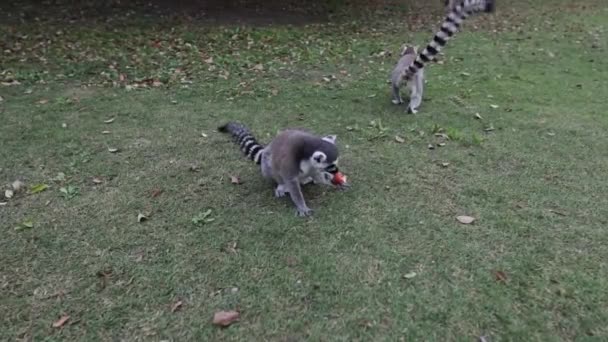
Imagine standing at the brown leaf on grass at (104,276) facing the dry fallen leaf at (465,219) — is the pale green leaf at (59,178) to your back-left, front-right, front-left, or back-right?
back-left

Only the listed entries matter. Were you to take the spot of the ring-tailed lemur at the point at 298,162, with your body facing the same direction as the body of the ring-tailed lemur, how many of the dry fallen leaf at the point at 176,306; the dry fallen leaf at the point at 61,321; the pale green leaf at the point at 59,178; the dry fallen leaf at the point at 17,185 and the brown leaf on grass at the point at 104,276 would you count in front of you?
0

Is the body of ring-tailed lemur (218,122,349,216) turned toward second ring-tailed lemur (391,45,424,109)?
no

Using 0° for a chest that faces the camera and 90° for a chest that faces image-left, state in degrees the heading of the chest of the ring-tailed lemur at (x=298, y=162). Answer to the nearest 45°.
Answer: approximately 270°

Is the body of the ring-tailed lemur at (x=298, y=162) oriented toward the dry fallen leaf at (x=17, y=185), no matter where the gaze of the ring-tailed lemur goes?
no

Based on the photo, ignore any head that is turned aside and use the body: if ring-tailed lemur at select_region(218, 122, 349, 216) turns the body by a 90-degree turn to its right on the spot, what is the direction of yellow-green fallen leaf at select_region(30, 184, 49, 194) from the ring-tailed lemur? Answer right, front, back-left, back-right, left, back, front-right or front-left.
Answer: right

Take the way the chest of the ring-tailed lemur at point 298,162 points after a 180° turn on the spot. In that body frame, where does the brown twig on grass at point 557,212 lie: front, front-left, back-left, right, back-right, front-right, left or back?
back

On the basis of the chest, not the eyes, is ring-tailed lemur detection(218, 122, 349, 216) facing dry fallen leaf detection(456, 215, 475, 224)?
yes

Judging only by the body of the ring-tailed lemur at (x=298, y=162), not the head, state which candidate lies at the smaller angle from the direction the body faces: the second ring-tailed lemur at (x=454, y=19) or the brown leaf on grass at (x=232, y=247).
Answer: the second ring-tailed lemur

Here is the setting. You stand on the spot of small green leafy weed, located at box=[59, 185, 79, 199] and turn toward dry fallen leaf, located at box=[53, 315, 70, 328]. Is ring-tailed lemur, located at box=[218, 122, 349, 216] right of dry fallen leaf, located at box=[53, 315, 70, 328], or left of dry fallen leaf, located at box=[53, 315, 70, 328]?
left

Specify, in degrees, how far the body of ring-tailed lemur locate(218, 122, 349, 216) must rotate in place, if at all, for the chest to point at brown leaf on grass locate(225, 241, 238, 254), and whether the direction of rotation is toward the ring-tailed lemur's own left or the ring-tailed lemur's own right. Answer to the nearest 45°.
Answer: approximately 135° to the ring-tailed lemur's own right

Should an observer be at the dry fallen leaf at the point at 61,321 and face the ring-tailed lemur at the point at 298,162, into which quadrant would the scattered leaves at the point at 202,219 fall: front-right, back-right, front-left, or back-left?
front-left

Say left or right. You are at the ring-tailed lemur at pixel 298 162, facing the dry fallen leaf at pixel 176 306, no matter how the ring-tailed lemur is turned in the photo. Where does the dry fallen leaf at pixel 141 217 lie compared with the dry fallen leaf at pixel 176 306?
right

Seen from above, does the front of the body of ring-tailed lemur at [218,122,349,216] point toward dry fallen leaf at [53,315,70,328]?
no

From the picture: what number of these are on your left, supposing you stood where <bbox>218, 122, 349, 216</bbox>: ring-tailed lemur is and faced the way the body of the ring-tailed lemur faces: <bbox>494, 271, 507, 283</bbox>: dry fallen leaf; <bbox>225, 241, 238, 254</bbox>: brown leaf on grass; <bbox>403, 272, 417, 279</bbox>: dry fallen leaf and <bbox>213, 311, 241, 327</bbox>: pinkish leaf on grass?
0

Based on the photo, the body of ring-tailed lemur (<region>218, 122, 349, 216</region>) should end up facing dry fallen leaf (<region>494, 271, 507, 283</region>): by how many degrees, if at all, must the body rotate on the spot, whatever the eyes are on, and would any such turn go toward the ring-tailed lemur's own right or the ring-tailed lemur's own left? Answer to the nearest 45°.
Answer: approximately 45° to the ring-tailed lemur's own right

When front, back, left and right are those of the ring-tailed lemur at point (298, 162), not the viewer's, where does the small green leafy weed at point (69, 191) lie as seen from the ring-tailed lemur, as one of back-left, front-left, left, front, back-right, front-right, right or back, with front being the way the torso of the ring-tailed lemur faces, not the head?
back

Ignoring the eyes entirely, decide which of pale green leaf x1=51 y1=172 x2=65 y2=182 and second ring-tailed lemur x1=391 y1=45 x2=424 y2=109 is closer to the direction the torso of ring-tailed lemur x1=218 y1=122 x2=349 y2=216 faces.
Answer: the second ring-tailed lemur

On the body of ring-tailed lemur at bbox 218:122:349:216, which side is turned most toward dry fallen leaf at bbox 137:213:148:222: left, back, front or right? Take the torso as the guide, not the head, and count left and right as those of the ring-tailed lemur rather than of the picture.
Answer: back

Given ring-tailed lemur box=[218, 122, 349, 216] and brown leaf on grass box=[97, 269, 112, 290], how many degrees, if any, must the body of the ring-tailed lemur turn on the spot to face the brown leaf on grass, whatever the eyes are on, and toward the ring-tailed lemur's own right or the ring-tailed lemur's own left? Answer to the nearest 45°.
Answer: approximately 135° to the ring-tailed lemur's own right
